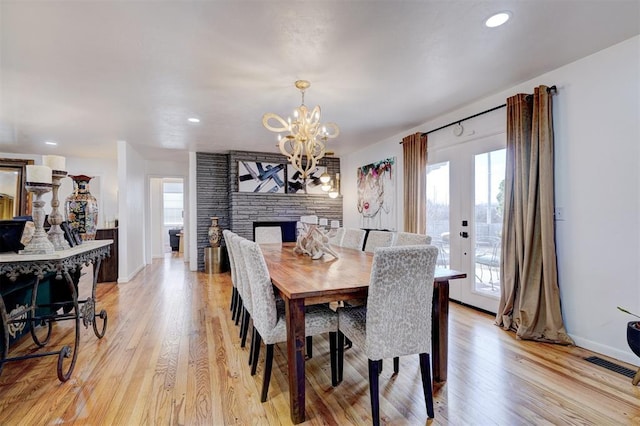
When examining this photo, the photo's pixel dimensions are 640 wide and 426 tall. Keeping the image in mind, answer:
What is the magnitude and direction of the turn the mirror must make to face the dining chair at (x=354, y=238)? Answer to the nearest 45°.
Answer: approximately 45° to its left

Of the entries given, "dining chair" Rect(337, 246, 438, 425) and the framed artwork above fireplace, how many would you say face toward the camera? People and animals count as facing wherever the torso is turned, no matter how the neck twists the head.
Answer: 1

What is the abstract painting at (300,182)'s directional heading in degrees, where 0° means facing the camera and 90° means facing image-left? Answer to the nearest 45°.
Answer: approximately 0°

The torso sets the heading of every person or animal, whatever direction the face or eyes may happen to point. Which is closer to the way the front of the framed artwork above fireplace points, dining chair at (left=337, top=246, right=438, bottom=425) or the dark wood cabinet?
the dining chair

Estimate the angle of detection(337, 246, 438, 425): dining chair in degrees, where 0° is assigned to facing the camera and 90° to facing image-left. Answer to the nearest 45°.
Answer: approximately 135°

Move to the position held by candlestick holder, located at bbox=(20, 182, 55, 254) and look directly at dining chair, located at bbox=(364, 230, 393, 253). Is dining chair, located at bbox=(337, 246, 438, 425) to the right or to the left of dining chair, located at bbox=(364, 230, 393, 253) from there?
right

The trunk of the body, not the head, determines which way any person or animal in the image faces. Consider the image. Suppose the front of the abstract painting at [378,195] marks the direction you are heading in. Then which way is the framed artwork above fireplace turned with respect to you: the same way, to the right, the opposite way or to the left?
to the left

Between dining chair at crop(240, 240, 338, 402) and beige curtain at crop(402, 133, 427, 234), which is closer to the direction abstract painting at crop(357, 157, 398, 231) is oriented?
the dining chair

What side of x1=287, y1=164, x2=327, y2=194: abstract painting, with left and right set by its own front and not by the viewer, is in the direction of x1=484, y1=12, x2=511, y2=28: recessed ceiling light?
front

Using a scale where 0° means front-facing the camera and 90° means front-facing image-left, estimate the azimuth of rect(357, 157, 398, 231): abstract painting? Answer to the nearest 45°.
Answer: approximately 45°

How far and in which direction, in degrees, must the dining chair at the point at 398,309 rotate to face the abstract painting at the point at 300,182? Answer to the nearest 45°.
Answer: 0° — it already faces it

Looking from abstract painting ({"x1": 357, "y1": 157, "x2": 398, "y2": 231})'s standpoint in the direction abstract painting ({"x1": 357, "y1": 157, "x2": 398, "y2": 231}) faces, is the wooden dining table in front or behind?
in front
